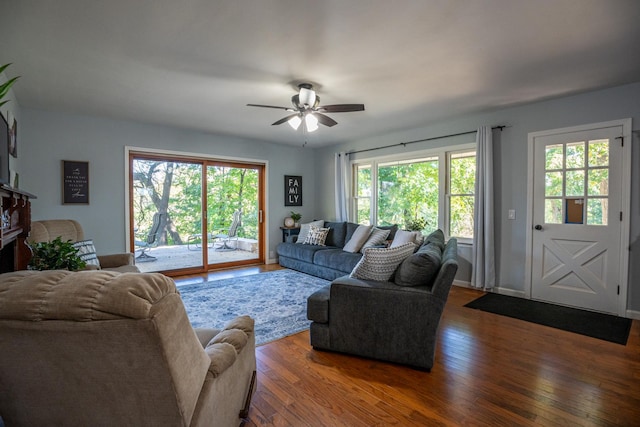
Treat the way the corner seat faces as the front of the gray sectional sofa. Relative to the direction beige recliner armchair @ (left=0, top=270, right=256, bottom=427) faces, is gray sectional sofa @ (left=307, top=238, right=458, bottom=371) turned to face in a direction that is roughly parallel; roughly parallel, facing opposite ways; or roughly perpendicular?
roughly perpendicular

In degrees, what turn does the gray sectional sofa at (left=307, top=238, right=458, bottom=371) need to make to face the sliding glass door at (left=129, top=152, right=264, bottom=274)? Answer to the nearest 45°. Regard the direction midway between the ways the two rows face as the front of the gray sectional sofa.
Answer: approximately 45° to its right

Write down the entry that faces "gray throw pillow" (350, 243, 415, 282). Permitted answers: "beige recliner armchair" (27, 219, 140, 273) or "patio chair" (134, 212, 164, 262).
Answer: the beige recliner armchair

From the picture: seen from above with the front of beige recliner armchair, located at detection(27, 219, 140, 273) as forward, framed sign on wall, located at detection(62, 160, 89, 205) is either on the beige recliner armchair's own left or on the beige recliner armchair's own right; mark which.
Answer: on the beige recliner armchair's own left

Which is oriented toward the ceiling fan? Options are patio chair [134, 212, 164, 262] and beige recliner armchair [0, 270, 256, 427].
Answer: the beige recliner armchair

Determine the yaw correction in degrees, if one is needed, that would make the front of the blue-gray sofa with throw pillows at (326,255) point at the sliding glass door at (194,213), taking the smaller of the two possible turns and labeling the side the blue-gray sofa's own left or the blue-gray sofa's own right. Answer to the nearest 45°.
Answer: approximately 45° to the blue-gray sofa's own right

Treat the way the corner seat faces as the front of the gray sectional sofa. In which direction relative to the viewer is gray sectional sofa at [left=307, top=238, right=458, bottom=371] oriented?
to the viewer's left

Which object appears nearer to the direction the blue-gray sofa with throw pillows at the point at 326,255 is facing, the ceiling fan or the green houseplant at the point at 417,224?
the ceiling fan

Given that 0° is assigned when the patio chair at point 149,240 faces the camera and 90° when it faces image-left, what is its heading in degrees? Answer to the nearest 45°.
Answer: approximately 90°

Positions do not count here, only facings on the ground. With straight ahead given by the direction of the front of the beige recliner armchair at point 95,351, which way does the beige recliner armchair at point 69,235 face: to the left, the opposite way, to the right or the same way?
to the right

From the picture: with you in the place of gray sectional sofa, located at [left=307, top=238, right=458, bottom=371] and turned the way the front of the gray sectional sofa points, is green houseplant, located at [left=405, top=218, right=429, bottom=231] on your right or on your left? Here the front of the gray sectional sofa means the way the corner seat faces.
on your right

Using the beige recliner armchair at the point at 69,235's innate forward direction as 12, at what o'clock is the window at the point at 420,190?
The window is roughly at 11 o'clock from the beige recliner armchair.
